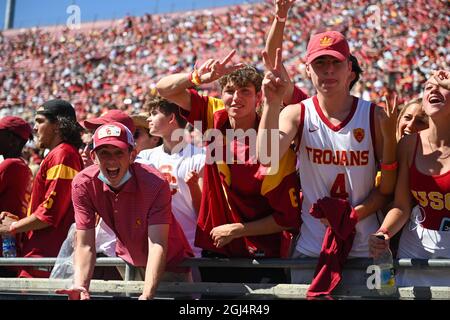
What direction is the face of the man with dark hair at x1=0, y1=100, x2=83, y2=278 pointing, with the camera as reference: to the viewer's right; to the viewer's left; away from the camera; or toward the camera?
to the viewer's left

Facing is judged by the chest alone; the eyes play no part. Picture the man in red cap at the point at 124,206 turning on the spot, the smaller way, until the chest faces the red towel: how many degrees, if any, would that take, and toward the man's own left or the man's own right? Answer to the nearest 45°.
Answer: approximately 90° to the man's own left

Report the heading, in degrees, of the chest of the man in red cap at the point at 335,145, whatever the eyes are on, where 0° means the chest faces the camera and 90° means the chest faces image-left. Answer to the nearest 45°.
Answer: approximately 0°

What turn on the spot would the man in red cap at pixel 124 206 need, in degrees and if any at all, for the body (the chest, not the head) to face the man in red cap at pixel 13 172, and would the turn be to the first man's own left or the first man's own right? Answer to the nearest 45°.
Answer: approximately 135° to the first man's own right

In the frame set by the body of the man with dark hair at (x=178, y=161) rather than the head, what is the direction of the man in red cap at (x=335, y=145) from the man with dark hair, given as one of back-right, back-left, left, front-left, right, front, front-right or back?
left

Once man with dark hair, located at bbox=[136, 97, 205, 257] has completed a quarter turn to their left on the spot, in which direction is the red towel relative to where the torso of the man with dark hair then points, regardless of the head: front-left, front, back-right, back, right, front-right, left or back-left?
front

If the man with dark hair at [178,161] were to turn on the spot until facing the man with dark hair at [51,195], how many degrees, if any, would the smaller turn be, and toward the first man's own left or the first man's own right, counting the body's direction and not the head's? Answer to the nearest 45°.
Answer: approximately 45° to the first man's own right

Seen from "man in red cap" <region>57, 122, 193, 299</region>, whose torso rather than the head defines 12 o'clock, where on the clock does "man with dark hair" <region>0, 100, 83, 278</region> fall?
The man with dark hair is roughly at 5 o'clock from the man in red cap.

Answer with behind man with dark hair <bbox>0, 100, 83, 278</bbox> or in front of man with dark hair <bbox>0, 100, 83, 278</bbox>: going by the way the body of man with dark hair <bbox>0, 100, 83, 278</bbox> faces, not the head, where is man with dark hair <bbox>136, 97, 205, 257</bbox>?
behind

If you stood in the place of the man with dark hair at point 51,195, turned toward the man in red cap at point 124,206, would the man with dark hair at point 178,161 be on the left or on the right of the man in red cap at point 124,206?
left
